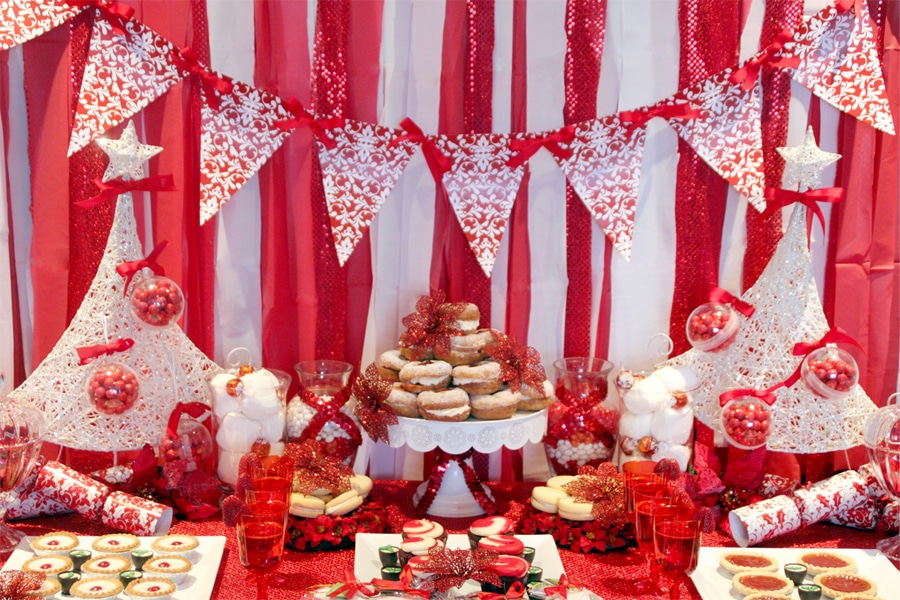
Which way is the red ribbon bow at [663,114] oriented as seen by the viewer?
toward the camera

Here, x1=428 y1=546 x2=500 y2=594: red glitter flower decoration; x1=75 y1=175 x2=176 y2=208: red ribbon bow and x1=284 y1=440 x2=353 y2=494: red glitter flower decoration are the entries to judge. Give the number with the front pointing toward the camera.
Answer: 3

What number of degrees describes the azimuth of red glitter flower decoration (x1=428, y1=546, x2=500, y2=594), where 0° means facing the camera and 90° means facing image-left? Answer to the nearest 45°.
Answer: approximately 0°

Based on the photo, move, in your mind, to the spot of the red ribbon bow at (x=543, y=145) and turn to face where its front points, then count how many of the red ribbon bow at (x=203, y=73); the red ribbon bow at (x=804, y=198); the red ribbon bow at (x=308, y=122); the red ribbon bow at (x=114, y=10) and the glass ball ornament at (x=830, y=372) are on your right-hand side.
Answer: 3

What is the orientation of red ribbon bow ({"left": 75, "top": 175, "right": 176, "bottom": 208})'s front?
toward the camera

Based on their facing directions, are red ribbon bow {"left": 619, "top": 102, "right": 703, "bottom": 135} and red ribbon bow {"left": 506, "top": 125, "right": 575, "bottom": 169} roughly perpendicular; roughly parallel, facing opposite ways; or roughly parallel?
roughly parallel

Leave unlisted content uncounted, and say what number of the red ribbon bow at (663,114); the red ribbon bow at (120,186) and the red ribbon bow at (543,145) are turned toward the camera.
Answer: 3

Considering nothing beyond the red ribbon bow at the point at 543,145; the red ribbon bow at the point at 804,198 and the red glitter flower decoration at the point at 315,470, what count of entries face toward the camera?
3

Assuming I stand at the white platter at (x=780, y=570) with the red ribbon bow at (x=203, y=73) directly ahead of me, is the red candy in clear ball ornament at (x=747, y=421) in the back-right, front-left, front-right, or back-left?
front-right

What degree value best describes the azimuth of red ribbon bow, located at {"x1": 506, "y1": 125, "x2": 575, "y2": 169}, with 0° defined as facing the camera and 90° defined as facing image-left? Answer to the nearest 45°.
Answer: approximately 0°

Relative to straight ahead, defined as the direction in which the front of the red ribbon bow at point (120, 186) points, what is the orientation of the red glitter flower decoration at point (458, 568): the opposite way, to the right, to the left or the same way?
the same way

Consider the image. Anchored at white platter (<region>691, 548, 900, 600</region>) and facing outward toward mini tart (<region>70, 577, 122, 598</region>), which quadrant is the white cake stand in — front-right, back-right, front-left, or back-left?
front-right

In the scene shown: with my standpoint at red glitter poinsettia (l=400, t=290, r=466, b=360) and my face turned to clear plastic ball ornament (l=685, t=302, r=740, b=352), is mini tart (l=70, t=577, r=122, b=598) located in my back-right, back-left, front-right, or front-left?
back-right

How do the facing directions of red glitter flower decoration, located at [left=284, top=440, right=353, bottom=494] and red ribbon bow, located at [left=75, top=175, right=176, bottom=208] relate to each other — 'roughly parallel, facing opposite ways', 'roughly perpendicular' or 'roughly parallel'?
roughly parallel

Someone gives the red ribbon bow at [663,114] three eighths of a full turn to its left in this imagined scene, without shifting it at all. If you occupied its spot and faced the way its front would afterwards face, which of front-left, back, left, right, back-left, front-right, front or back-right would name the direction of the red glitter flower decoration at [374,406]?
back
